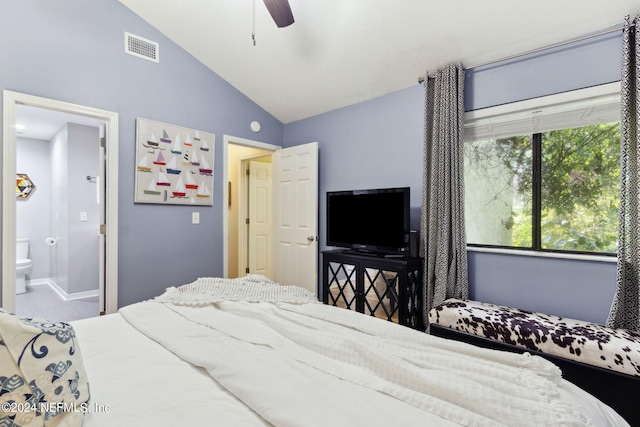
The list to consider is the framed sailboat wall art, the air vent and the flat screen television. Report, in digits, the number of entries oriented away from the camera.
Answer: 0

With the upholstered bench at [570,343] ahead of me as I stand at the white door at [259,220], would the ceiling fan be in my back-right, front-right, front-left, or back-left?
front-right

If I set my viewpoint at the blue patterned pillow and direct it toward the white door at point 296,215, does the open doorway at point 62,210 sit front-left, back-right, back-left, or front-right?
front-left

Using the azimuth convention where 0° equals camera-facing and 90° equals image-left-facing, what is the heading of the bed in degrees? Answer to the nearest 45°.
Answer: approximately 225°

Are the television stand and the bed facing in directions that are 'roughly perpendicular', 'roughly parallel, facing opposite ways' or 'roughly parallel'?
roughly parallel, facing opposite ways

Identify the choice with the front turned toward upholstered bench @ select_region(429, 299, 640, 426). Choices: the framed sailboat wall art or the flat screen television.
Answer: the framed sailboat wall art

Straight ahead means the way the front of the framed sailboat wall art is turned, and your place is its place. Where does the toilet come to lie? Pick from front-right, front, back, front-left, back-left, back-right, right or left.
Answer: back

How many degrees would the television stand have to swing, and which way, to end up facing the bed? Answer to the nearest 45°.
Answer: approximately 45° to its left

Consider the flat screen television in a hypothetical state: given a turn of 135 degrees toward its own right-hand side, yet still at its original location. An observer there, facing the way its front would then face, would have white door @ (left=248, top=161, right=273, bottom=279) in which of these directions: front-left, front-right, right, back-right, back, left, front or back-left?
front-left

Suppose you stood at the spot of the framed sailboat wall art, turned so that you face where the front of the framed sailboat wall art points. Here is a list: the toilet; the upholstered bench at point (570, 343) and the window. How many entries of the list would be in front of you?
2

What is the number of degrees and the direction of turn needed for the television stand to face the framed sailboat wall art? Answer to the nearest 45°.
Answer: approximately 45° to its right

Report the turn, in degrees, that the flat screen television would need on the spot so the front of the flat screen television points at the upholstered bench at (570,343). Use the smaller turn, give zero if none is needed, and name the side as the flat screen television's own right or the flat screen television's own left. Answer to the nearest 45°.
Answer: approximately 90° to the flat screen television's own left

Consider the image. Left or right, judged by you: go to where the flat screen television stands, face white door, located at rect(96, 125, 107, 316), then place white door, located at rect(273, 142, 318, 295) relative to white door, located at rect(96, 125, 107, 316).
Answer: right

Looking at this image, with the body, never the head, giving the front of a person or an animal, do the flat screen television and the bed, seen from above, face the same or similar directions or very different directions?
very different directions

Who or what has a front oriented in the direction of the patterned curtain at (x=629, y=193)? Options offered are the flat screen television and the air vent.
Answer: the air vent

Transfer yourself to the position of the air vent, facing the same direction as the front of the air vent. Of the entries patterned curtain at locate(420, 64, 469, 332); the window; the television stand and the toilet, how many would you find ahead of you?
3

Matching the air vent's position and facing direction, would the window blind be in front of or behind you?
in front

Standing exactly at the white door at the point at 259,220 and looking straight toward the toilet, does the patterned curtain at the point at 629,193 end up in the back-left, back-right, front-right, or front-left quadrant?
back-left

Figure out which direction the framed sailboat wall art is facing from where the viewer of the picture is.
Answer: facing the viewer and to the right of the viewer

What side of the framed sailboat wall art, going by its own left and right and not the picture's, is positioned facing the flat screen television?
front

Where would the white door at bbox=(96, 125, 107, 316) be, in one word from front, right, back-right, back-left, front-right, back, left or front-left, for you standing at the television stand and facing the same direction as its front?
front-right

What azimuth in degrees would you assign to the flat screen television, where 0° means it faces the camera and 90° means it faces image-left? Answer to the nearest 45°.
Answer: approximately 45°

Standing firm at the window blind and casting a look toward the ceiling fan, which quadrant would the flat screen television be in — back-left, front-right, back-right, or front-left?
front-right
